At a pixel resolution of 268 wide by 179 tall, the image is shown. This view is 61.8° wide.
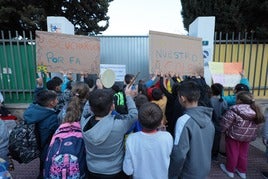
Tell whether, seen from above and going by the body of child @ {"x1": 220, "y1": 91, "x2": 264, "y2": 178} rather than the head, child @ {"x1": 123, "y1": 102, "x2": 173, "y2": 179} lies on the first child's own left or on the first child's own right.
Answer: on the first child's own left

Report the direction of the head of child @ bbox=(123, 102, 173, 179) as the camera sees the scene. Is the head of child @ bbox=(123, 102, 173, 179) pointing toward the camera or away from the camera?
away from the camera

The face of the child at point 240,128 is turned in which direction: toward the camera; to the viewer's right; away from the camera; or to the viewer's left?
away from the camera

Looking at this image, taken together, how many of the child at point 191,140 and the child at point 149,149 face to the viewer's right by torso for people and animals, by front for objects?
0

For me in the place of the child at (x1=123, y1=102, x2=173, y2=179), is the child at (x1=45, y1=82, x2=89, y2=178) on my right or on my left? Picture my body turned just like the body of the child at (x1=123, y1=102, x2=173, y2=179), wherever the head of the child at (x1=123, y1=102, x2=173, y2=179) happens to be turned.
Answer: on my left

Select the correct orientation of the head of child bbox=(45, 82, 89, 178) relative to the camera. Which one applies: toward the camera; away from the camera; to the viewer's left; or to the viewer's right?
away from the camera

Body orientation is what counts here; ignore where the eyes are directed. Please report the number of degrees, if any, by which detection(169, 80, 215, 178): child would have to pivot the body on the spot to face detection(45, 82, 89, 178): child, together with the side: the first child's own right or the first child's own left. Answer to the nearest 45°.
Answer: approximately 45° to the first child's own left

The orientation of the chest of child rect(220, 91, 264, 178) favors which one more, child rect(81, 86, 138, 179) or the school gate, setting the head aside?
the school gate

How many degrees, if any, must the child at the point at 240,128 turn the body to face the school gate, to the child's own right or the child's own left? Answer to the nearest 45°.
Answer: approximately 45° to the child's own left

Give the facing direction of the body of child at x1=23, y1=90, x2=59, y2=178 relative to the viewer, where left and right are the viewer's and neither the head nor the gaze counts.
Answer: facing away from the viewer and to the right of the viewer

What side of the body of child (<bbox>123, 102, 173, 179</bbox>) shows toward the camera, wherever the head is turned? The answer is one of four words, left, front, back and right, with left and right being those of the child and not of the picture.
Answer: back

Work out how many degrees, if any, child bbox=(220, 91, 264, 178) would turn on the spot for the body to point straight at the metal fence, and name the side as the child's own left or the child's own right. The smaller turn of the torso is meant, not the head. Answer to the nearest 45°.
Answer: approximately 45° to the child's own right

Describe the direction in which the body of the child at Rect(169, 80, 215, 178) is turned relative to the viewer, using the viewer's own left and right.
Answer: facing away from the viewer and to the left of the viewer

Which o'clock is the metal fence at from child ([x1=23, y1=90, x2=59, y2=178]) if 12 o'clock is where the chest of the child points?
The metal fence is roughly at 1 o'clock from the child.

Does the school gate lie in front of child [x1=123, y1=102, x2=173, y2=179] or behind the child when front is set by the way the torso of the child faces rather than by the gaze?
in front

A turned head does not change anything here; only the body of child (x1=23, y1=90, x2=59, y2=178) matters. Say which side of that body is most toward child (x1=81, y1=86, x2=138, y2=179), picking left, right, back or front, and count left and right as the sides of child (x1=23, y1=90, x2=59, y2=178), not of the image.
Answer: right

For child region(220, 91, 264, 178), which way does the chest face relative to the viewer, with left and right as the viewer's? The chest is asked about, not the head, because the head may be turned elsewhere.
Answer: facing away from the viewer and to the left of the viewer
